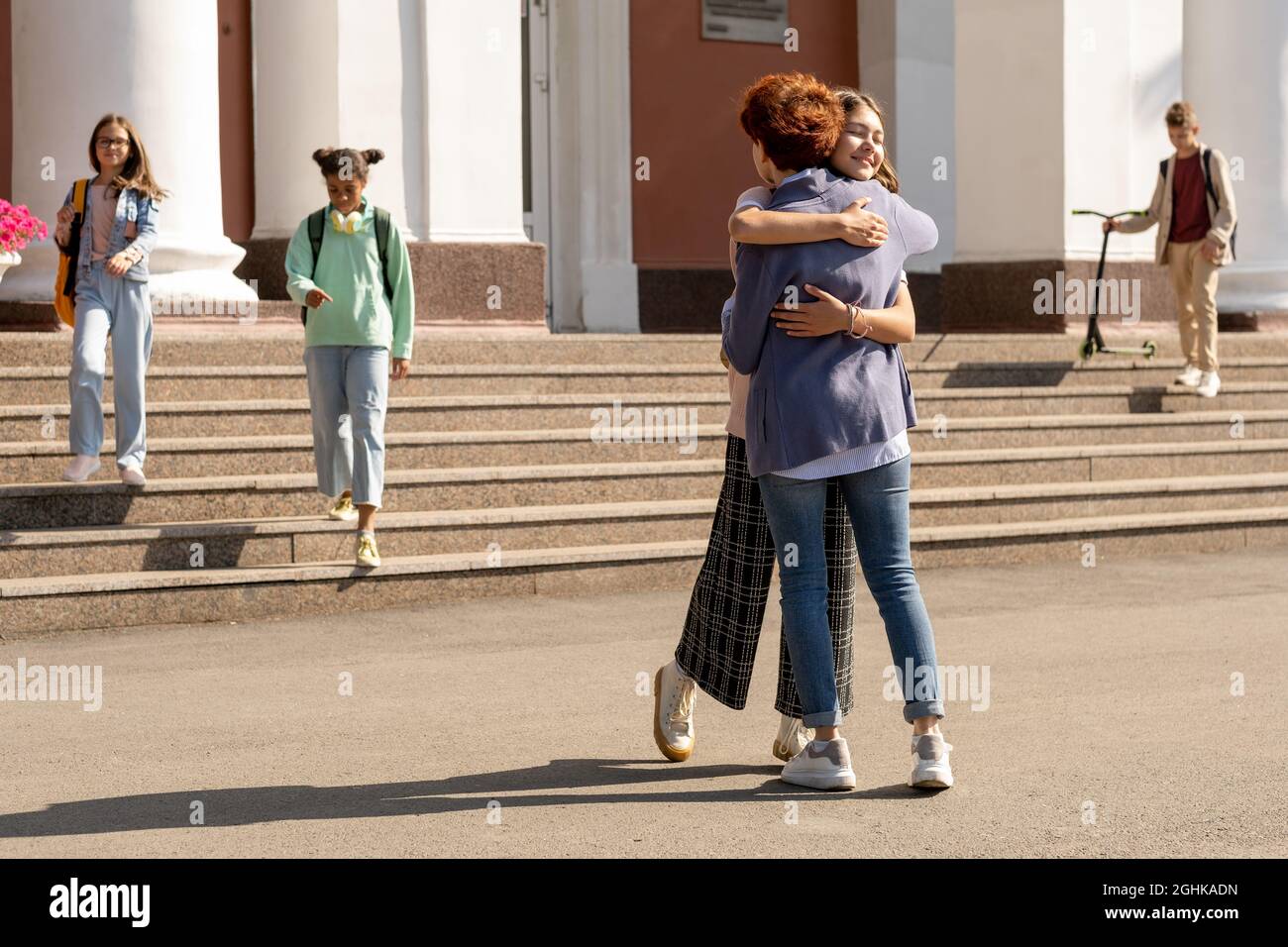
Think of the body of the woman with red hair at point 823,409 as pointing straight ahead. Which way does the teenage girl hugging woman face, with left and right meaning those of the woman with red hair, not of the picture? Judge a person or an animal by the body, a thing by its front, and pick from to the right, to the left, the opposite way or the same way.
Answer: the opposite way

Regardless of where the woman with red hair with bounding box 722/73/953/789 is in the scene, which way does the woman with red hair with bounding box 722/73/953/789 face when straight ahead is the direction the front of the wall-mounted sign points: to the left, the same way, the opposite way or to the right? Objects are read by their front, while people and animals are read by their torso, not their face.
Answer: the opposite way

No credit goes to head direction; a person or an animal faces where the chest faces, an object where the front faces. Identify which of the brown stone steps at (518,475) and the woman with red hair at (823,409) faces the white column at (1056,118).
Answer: the woman with red hair

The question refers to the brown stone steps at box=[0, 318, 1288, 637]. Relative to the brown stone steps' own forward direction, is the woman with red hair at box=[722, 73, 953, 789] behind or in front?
in front

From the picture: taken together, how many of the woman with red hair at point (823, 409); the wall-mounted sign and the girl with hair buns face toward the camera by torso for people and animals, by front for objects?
2

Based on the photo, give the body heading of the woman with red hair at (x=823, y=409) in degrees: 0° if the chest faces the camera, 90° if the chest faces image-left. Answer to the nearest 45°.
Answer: approximately 180°

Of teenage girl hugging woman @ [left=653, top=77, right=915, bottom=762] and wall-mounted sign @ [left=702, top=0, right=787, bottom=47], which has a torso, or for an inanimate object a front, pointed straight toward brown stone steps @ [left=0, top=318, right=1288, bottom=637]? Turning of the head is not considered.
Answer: the wall-mounted sign

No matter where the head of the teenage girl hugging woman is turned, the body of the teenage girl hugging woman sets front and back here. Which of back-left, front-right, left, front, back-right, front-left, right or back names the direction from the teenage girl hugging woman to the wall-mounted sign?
back

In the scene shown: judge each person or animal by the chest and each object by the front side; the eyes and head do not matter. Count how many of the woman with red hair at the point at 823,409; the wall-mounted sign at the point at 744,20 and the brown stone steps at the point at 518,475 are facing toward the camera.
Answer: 2

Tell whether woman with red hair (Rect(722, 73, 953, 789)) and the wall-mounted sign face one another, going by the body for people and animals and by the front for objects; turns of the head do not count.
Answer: yes

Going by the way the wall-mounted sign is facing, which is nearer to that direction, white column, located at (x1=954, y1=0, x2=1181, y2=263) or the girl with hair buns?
the girl with hair buns
